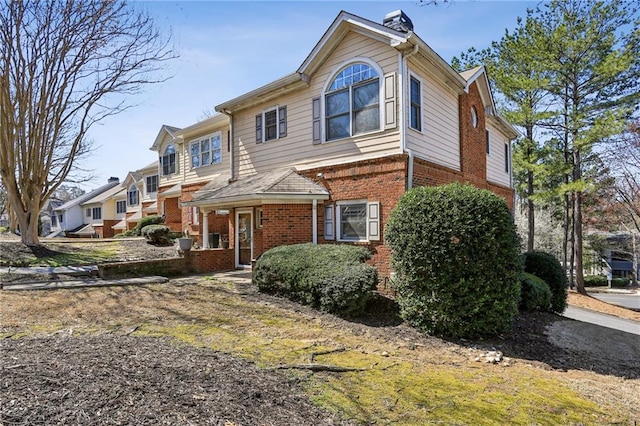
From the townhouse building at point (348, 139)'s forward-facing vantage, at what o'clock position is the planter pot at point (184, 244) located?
The planter pot is roughly at 2 o'clock from the townhouse building.

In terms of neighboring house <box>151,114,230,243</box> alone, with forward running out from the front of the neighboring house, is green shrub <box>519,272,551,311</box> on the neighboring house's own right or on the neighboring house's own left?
on the neighboring house's own left

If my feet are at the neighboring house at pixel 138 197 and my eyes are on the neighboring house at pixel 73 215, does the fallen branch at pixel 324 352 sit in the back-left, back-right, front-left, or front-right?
back-left

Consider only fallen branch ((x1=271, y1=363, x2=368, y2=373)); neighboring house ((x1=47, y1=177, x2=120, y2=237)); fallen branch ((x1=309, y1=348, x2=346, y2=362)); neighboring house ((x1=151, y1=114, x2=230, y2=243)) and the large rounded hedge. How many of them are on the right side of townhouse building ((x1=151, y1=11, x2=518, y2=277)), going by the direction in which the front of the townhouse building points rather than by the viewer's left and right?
2

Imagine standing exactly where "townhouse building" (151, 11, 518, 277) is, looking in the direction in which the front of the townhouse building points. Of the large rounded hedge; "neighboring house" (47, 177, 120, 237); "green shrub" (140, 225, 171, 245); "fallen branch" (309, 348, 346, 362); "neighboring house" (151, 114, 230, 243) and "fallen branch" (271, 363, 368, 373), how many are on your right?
3

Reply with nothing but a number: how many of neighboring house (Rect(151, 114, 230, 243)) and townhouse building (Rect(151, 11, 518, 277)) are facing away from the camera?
0

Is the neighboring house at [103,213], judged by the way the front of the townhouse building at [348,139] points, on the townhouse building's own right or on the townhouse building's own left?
on the townhouse building's own right

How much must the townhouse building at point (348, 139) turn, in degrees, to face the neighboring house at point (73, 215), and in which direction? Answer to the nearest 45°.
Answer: approximately 90° to its right

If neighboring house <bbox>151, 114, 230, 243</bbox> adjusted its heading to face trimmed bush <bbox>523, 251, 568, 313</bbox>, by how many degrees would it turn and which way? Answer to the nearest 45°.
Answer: approximately 90° to its left

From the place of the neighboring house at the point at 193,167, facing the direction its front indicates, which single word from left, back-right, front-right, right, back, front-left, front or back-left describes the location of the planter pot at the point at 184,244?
front-left

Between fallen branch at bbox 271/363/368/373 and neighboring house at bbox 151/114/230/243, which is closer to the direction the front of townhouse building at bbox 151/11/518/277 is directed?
the fallen branch

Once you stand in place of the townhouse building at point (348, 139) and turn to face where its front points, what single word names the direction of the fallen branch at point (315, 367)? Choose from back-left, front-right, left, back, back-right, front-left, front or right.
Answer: front-left

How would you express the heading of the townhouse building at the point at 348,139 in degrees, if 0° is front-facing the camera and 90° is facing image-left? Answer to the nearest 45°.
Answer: approximately 45°

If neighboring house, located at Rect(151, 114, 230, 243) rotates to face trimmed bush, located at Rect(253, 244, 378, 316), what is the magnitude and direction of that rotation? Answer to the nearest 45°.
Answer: approximately 45° to its left

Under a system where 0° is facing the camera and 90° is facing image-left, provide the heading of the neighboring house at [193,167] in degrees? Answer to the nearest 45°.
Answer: approximately 45°
